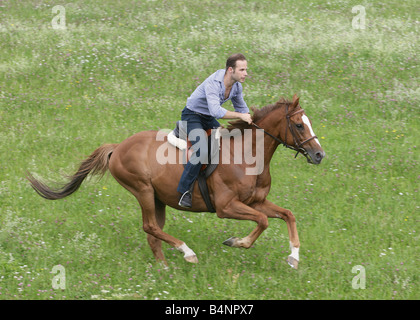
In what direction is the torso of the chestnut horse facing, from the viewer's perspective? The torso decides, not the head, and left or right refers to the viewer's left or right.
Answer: facing to the right of the viewer
